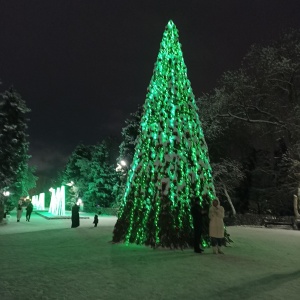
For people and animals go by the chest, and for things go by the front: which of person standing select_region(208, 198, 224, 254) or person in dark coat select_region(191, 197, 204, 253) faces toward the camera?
the person standing

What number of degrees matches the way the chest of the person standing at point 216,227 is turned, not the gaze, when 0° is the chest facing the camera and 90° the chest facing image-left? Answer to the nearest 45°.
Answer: approximately 0°

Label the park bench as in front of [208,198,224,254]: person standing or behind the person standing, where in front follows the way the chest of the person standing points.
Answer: behind
